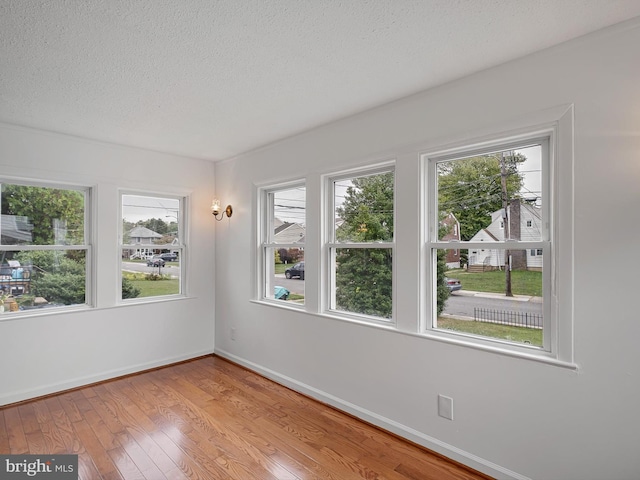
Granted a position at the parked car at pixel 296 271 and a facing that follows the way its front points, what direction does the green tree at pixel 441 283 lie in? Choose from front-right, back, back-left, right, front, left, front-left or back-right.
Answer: back-left

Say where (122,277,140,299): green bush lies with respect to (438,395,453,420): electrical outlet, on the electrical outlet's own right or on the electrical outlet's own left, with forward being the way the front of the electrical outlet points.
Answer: on the electrical outlet's own right

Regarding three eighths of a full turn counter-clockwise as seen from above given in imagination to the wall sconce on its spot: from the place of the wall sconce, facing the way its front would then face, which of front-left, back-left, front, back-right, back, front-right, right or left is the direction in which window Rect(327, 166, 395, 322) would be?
front-right

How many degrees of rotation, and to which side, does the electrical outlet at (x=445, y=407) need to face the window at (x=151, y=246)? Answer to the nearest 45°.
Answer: approximately 45° to its right

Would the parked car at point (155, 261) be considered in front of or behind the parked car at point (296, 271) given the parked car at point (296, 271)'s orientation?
in front

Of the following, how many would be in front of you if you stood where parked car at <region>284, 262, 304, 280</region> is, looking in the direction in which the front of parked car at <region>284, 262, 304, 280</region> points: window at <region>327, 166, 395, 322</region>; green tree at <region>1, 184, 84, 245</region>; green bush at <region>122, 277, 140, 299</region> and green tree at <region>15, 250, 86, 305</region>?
3

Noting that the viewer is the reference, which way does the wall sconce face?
facing the viewer and to the left of the viewer

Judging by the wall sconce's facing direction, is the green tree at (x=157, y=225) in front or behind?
in front

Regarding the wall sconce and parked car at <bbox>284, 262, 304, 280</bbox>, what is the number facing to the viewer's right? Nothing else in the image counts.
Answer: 0

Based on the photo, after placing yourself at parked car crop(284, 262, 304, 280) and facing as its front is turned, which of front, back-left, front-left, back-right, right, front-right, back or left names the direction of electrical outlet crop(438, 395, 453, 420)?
back-left

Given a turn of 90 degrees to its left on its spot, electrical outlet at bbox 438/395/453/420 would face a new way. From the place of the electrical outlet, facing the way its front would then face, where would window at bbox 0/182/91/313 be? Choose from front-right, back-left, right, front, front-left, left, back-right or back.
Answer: back-right

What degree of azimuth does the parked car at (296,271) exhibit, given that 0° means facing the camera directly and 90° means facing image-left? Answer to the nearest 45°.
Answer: approximately 90°
